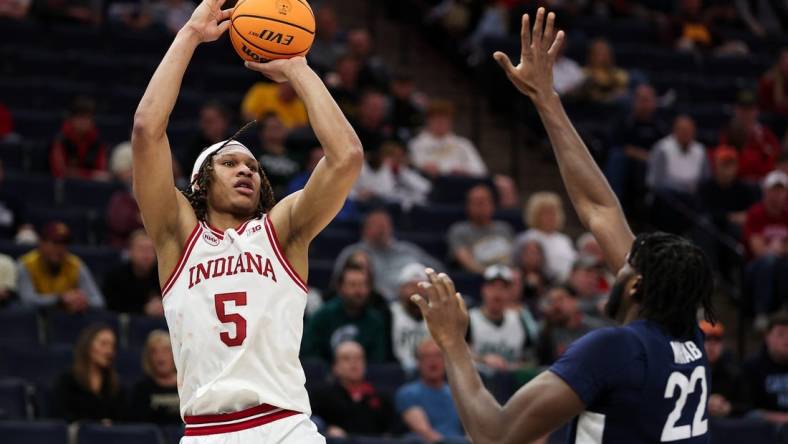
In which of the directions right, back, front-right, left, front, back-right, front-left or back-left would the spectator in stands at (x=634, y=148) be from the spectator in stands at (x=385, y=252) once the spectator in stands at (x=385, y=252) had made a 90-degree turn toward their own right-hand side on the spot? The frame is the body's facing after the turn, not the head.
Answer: back-right

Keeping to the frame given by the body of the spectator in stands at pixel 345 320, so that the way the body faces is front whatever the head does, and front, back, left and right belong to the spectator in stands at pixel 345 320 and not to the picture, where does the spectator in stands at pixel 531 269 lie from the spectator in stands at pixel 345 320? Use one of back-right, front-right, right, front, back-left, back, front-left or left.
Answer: back-left

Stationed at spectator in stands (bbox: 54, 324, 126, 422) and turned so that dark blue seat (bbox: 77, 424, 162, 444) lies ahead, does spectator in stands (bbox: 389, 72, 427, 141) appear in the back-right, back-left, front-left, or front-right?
back-left

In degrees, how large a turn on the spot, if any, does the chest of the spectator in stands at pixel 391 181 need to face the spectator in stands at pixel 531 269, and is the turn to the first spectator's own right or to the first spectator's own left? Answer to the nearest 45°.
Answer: approximately 45° to the first spectator's own left

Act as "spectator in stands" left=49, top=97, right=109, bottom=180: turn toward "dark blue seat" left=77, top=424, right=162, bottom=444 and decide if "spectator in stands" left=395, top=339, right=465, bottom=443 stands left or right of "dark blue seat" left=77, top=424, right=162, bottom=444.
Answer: left

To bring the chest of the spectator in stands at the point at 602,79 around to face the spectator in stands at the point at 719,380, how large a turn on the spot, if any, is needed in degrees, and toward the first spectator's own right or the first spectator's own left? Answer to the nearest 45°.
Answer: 0° — they already face them
